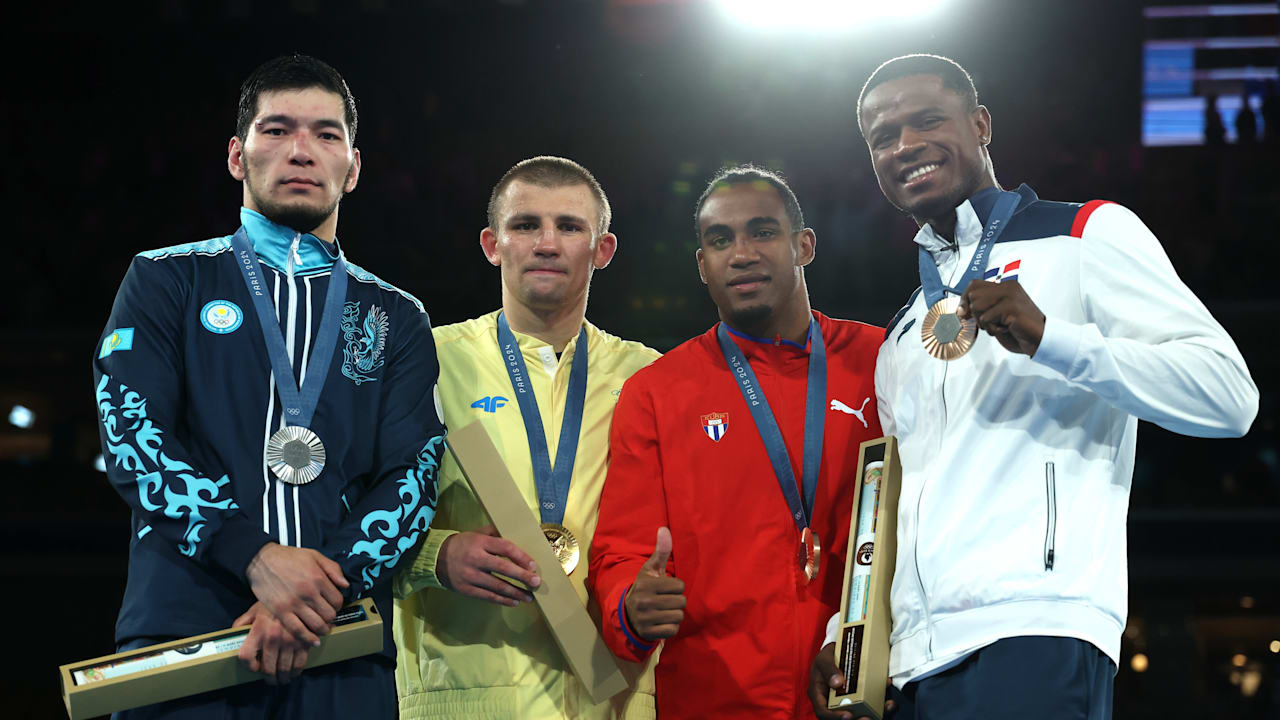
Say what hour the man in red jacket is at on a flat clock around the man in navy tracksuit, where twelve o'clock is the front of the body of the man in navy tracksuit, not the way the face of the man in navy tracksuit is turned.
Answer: The man in red jacket is roughly at 9 o'clock from the man in navy tracksuit.

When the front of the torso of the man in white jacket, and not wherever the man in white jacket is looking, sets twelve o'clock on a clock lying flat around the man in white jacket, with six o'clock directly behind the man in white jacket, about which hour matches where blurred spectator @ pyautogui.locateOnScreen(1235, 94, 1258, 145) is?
The blurred spectator is roughly at 5 o'clock from the man in white jacket.

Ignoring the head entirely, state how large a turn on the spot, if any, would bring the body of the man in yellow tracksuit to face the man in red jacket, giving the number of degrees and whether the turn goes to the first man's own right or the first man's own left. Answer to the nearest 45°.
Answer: approximately 90° to the first man's own left

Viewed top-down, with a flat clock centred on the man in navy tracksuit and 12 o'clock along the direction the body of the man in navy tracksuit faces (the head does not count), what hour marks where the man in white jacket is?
The man in white jacket is roughly at 10 o'clock from the man in navy tracksuit.

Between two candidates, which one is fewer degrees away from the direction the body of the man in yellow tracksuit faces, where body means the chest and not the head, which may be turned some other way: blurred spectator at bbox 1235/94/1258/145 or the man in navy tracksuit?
the man in navy tracksuit

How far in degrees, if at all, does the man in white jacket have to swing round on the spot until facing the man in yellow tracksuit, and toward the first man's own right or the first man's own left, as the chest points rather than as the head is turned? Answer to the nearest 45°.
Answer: approximately 45° to the first man's own right

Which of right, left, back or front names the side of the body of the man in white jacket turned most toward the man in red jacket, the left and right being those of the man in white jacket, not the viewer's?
right

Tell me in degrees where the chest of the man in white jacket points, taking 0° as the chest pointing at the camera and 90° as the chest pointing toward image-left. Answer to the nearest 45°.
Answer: approximately 45°

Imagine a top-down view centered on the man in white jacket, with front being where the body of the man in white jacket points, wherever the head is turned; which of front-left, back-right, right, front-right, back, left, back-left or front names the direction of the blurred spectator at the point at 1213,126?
back-right

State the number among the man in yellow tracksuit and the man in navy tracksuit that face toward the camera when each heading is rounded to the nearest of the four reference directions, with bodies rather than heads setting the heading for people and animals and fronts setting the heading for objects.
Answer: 2

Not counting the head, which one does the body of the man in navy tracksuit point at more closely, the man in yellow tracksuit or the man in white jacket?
the man in white jacket
